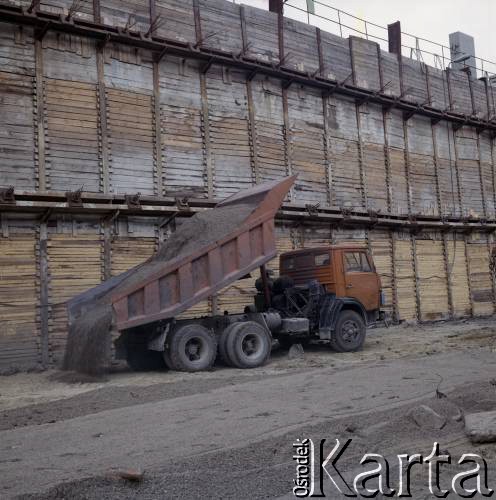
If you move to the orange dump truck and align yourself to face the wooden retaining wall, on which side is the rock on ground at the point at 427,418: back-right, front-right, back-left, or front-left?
back-right

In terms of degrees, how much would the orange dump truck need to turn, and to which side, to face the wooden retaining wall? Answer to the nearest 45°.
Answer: approximately 45° to its left

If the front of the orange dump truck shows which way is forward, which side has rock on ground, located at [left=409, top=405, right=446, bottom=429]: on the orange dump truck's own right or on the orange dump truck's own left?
on the orange dump truck's own right

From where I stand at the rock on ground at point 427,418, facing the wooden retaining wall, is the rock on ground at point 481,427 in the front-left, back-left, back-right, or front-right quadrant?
back-right

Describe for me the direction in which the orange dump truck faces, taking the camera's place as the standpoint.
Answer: facing away from the viewer and to the right of the viewer
